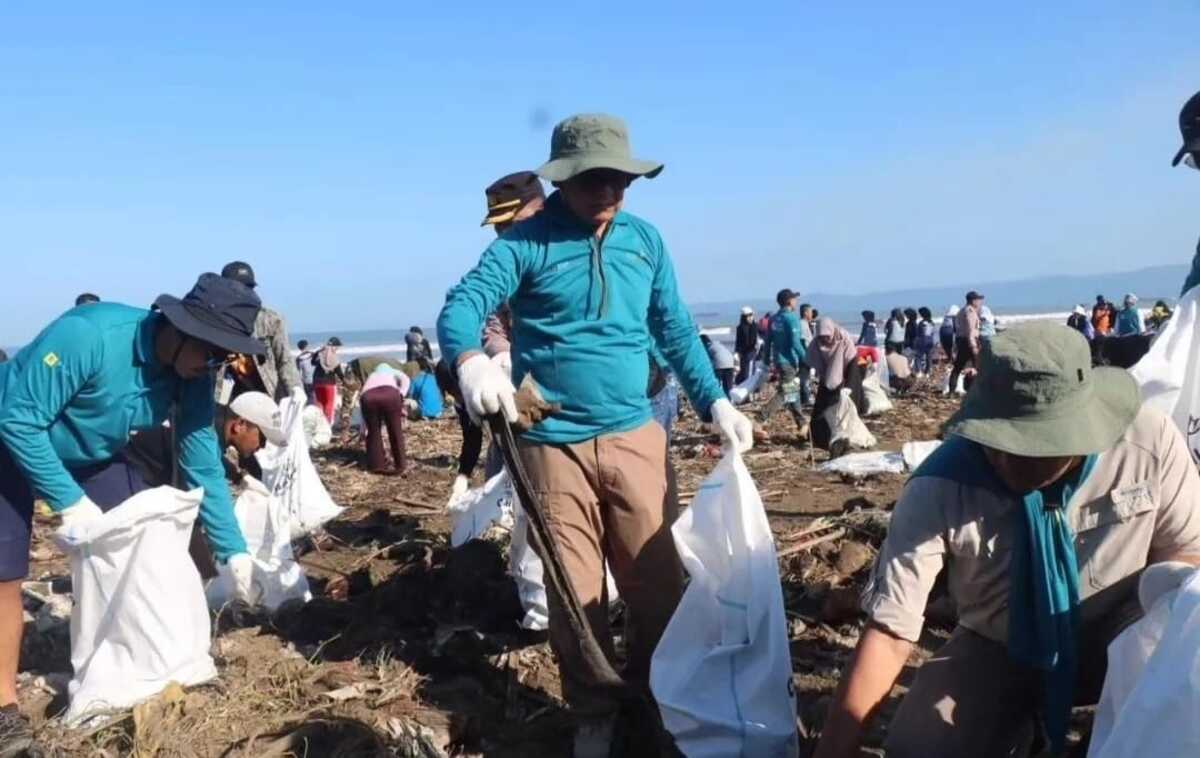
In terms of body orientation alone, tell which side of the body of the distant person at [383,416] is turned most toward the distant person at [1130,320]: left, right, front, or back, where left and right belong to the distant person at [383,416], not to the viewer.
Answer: right

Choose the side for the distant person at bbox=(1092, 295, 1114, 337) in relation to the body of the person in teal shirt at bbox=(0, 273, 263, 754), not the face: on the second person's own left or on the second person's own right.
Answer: on the second person's own left

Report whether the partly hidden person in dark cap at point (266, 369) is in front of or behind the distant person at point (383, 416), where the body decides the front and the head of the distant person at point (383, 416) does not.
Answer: behind

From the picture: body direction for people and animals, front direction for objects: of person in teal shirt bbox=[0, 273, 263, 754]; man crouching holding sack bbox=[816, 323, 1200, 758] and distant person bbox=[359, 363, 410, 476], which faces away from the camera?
the distant person

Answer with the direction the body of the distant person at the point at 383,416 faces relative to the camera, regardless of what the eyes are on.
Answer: away from the camera

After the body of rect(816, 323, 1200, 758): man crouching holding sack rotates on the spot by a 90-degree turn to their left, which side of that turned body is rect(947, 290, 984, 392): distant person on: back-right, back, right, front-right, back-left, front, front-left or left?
left

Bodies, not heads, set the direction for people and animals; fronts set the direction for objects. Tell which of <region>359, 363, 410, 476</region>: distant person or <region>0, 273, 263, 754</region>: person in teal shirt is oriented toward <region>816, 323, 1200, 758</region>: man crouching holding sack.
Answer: the person in teal shirt

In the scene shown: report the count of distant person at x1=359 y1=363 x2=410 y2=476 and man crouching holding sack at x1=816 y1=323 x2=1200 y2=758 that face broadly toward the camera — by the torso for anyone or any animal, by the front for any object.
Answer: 1

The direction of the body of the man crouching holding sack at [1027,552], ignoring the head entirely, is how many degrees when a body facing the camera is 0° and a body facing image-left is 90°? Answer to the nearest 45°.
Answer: approximately 0°
